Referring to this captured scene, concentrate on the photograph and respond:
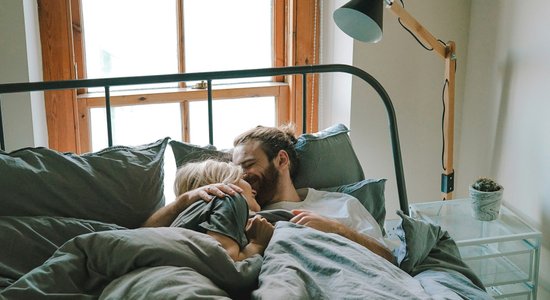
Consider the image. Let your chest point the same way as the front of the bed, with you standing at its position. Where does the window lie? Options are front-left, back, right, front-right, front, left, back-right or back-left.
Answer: back

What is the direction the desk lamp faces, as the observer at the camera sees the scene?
facing the viewer and to the left of the viewer

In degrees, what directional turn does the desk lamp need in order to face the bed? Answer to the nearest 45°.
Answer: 0° — it already faces it

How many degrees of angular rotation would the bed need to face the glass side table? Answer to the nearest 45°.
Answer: approximately 135° to its left

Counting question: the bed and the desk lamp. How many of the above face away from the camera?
0

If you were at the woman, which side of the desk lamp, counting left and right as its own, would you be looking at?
front

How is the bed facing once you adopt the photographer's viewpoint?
facing the viewer

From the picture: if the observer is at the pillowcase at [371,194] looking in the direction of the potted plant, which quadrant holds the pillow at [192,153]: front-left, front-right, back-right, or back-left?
back-left
